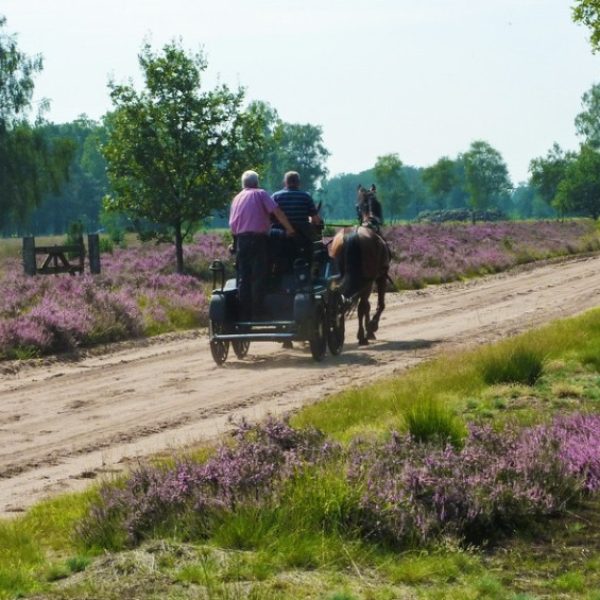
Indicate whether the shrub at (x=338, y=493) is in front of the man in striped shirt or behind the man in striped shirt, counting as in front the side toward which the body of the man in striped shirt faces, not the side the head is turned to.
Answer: behind

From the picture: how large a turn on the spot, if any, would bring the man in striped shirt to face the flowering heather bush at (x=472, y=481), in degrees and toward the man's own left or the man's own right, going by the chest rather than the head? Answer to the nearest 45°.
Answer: approximately 180°

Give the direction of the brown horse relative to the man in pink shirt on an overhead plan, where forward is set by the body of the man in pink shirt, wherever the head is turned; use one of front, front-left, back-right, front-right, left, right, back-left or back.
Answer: front-right

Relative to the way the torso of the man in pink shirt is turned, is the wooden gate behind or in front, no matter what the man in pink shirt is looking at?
in front

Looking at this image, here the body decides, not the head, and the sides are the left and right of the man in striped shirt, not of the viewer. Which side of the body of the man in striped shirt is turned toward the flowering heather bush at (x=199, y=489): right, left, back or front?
back

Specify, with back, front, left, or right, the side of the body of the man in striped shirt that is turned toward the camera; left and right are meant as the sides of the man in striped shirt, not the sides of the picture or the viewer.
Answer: back

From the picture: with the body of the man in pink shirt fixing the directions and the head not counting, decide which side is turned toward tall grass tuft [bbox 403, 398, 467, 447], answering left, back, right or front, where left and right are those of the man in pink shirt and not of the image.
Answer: back

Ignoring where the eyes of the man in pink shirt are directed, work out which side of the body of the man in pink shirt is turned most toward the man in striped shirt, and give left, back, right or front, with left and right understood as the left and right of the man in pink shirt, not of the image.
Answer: right

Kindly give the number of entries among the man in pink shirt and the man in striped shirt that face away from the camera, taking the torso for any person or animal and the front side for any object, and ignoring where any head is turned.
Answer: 2

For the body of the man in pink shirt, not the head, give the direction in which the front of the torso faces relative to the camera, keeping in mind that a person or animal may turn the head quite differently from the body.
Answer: away from the camera

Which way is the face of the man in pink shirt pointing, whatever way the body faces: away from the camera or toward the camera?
away from the camera

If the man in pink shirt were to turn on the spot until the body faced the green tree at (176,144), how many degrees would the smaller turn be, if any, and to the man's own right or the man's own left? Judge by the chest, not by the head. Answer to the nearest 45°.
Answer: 0° — they already face it

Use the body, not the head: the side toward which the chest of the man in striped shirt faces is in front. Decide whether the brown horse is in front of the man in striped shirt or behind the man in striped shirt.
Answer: in front
